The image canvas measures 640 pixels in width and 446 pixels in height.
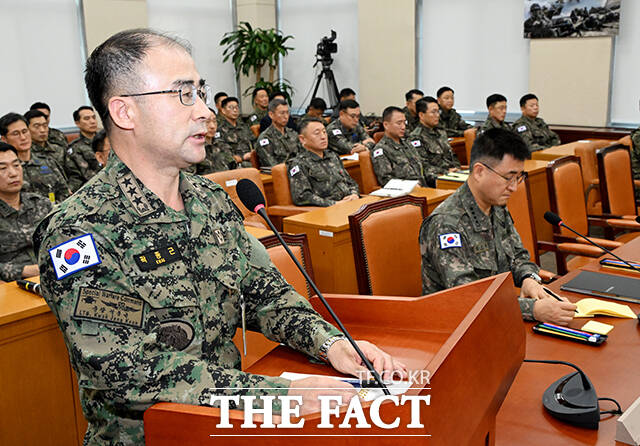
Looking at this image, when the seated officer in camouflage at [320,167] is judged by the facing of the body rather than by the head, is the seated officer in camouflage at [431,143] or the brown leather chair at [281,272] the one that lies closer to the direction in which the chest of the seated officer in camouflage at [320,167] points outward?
the brown leather chair

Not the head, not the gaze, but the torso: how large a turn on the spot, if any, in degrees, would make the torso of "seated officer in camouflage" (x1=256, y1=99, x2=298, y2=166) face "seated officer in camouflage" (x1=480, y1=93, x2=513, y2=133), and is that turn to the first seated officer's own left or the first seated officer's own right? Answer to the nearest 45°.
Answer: approximately 45° to the first seated officer's own left

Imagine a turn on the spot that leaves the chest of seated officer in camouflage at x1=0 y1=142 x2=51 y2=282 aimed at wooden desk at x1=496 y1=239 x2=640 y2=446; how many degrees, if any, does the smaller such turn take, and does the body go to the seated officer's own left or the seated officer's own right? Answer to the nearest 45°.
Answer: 0° — they already face it

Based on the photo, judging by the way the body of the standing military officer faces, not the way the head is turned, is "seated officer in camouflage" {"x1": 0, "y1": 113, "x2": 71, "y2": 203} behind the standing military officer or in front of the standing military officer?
behind

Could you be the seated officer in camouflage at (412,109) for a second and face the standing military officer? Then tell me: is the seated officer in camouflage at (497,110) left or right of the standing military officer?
left

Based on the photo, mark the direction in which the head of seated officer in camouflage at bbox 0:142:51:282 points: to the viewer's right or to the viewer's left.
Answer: to the viewer's right

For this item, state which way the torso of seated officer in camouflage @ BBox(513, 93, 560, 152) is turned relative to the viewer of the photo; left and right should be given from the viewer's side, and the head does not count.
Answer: facing the viewer and to the right of the viewer

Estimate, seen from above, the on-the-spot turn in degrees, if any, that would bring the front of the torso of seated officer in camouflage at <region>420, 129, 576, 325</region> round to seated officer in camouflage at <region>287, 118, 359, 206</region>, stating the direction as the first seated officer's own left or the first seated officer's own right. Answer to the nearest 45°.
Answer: approximately 180°

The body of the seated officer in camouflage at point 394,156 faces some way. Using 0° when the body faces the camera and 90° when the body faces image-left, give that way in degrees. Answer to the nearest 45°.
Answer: approximately 315°

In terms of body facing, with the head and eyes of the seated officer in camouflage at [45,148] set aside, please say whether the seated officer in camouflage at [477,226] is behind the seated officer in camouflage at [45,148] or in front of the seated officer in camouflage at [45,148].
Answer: in front
